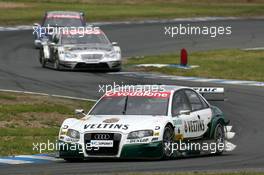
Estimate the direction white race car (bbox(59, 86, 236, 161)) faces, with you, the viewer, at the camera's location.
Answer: facing the viewer and to the left of the viewer

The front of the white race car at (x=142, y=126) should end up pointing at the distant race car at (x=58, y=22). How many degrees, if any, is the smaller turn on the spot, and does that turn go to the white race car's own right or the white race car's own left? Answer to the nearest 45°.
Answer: approximately 135° to the white race car's own right

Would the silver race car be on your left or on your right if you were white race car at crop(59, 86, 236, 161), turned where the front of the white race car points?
on your right
